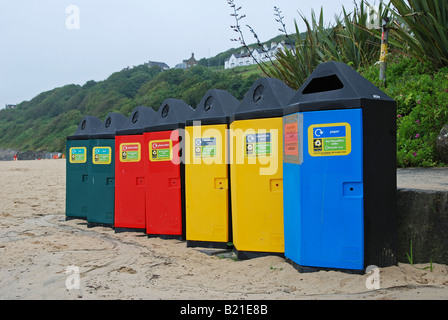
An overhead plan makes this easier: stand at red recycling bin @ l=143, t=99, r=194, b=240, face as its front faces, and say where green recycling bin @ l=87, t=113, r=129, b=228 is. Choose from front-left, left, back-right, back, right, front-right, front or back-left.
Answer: right

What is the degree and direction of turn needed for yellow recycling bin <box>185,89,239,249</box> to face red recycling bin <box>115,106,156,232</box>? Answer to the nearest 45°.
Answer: approximately 90° to its right

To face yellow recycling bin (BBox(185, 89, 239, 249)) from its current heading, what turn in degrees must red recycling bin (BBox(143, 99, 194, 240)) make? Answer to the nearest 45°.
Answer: approximately 90° to its left

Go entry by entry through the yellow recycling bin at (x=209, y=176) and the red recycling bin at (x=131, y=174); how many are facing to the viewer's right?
0

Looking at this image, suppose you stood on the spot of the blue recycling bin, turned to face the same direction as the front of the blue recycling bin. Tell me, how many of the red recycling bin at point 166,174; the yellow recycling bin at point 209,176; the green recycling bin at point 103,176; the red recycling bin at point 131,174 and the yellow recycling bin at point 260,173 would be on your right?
5

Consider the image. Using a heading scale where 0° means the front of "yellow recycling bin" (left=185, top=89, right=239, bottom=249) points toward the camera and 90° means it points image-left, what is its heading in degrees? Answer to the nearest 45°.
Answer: approximately 45°

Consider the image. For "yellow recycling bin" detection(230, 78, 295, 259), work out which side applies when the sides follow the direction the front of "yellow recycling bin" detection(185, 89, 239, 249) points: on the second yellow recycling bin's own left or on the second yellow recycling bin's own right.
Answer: on the second yellow recycling bin's own left

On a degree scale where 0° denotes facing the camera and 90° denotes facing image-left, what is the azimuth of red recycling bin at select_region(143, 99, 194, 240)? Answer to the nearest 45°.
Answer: approximately 45°

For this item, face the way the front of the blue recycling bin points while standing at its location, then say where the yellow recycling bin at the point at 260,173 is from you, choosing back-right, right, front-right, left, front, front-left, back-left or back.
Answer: right

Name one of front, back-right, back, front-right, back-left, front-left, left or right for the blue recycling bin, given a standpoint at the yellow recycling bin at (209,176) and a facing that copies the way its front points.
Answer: left

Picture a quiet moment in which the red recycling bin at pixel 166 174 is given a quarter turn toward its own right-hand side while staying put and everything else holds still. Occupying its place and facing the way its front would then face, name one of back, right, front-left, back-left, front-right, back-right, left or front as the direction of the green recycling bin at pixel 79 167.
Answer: front

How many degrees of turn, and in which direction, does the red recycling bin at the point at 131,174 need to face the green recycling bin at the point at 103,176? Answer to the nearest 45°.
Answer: approximately 90° to its right
